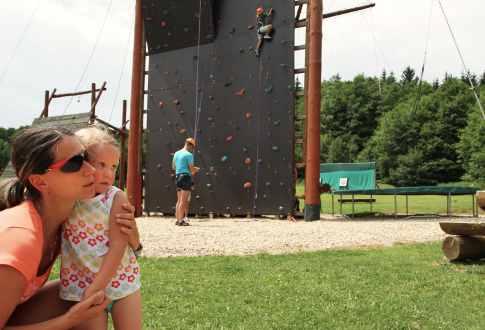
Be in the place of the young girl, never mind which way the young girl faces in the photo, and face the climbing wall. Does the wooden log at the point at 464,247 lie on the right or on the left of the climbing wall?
right

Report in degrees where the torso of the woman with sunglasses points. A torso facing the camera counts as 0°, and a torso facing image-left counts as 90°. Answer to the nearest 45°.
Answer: approximately 270°

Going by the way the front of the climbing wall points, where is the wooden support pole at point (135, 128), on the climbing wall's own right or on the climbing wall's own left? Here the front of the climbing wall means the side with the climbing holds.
on the climbing wall's own right

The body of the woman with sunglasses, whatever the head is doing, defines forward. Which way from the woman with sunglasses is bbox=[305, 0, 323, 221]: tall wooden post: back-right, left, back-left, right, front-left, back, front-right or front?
front-left

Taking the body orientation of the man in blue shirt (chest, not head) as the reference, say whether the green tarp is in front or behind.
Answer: in front

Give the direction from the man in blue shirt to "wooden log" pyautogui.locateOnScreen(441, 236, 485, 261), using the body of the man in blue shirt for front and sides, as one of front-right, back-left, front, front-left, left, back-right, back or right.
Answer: right

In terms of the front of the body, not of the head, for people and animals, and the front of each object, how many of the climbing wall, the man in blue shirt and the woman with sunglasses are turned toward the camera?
1

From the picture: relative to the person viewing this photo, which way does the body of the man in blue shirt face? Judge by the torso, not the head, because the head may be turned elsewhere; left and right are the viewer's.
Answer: facing away from the viewer and to the right of the viewer

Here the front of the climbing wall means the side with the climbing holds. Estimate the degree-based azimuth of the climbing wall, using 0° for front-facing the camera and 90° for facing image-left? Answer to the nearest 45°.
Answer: approximately 0°

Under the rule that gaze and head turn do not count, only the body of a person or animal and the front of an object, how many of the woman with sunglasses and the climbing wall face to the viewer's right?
1
